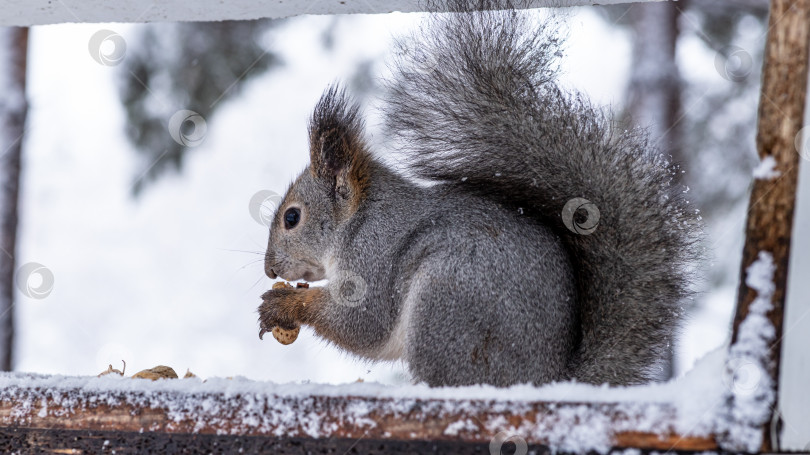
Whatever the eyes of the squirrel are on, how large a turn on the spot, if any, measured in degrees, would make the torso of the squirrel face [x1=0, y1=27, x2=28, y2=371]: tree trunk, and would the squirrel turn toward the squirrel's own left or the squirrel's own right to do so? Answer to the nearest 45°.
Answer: approximately 45° to the squirrel's own right

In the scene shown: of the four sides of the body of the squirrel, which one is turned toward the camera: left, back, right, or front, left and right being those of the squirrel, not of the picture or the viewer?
left

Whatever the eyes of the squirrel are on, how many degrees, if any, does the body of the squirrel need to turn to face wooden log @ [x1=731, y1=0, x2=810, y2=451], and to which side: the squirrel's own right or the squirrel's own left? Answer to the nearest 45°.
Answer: approximately 135° to the squirrel's own left

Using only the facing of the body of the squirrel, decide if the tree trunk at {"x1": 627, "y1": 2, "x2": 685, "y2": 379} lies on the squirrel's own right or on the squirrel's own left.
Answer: on the squirrel's own right

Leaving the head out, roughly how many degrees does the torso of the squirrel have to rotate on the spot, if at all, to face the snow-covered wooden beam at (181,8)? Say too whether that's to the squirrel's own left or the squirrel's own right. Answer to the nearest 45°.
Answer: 0° — it already faces it
